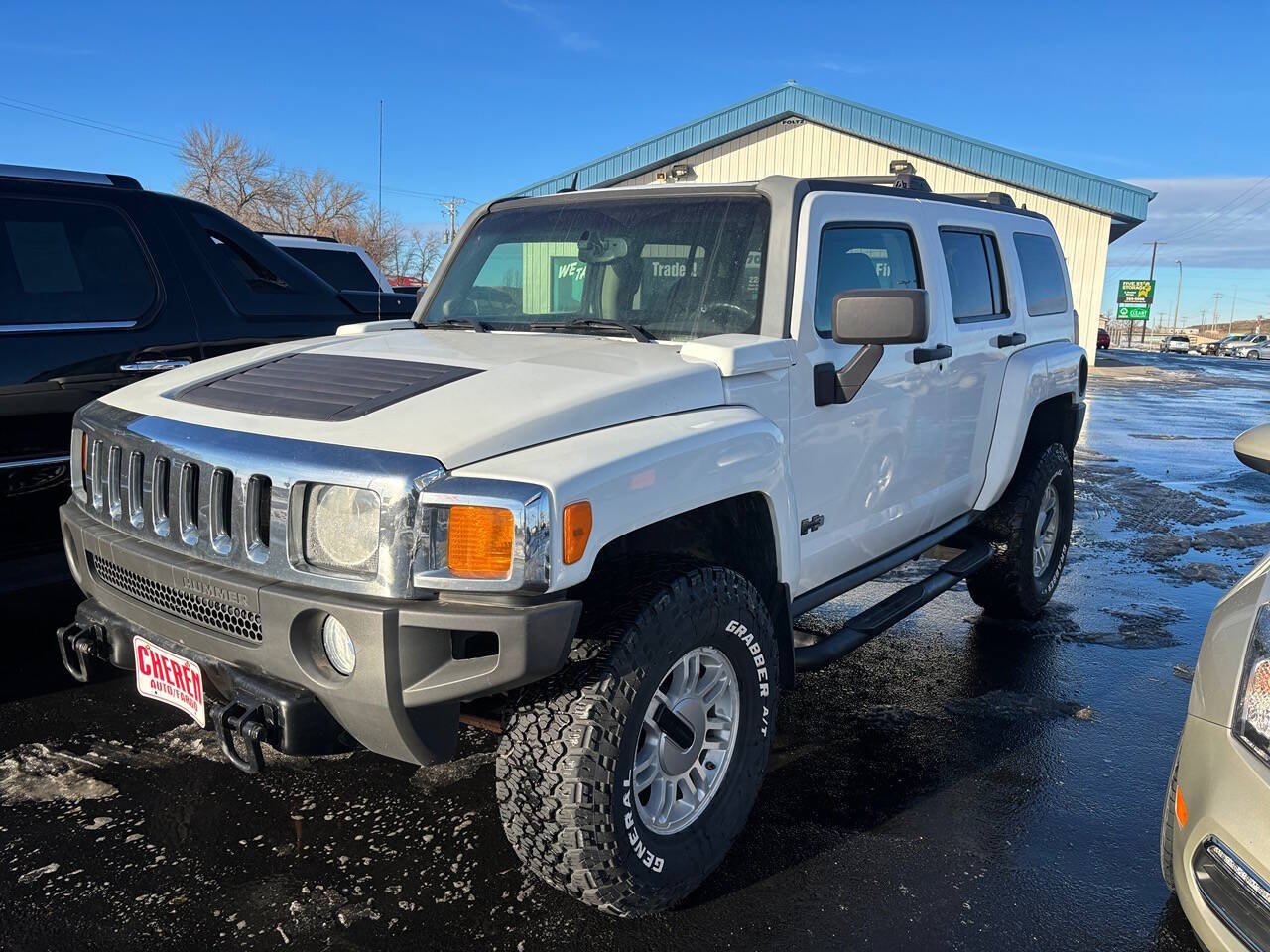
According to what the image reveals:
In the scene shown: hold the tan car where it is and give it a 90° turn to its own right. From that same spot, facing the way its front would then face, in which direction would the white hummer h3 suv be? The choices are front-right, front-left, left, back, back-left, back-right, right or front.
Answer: front

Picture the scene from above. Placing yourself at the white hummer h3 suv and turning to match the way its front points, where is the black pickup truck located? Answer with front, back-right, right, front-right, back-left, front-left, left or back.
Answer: right

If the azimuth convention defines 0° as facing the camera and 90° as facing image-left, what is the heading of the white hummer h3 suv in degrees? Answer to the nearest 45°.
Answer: approximately 45°

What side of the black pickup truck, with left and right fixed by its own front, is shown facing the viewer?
left

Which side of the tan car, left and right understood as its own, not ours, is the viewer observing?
front

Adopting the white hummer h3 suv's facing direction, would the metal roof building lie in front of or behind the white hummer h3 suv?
behind

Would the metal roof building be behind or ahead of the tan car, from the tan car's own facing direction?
behind

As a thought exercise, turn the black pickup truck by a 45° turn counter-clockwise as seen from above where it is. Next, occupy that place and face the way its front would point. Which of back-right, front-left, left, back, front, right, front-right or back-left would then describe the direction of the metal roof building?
back

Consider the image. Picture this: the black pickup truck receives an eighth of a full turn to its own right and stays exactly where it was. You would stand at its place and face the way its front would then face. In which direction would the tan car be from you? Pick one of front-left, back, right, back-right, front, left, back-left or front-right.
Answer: back
